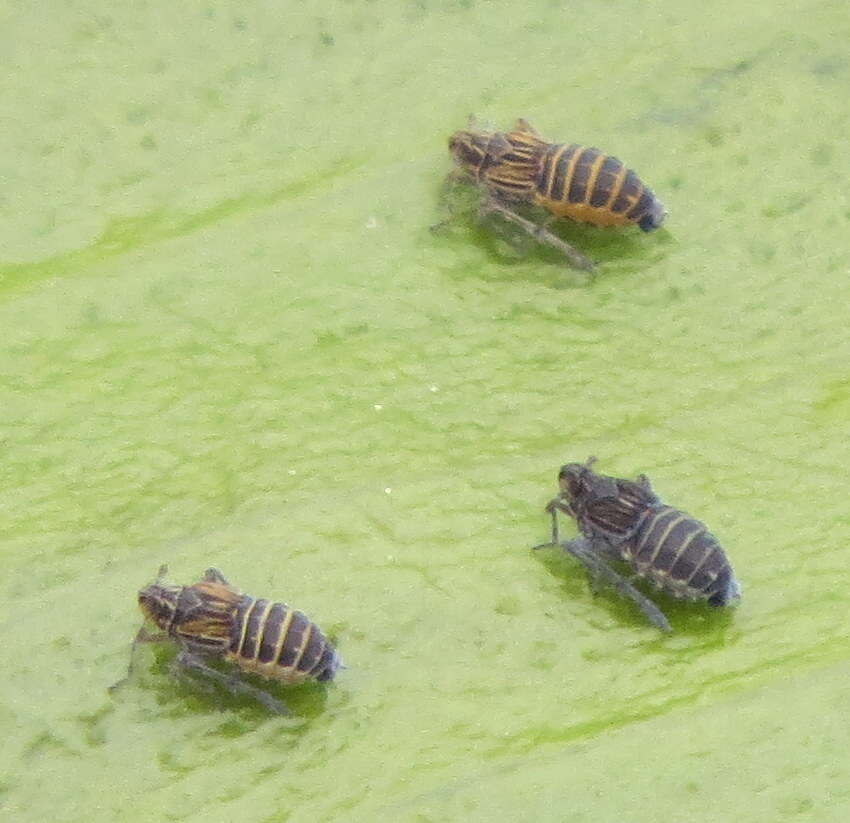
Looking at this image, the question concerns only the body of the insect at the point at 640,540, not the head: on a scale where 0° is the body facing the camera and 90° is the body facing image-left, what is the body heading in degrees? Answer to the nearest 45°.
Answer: approximately 135°

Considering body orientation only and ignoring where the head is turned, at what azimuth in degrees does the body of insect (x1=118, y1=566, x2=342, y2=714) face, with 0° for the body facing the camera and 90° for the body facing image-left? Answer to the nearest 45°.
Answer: approximately 90°

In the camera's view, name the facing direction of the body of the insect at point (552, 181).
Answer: to the viewer's left

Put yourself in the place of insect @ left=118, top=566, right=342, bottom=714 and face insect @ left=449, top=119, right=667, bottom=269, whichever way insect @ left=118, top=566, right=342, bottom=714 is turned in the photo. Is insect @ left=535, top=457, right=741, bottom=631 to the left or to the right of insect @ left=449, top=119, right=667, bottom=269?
right

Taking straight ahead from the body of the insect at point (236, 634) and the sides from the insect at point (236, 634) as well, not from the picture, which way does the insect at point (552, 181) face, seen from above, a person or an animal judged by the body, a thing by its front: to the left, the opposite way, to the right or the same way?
the same way

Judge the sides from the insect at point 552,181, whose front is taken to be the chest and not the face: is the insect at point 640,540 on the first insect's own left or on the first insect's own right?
on the first insect's own left

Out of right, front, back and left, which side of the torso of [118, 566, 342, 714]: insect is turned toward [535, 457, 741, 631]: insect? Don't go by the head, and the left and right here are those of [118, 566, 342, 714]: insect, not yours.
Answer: back

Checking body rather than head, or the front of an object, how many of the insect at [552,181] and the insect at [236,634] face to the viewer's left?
2

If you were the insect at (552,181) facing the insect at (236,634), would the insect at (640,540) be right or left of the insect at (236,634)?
left

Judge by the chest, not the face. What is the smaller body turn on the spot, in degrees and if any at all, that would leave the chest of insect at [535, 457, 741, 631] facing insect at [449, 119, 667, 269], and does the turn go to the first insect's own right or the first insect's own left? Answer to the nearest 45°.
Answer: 0° — it already faces it

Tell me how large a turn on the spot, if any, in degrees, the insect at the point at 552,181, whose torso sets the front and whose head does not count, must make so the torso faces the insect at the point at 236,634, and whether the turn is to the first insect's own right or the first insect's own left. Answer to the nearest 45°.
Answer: approximately 90° to the first insect's own left

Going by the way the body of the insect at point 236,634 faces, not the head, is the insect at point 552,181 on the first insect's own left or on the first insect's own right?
on the first insect's own right
